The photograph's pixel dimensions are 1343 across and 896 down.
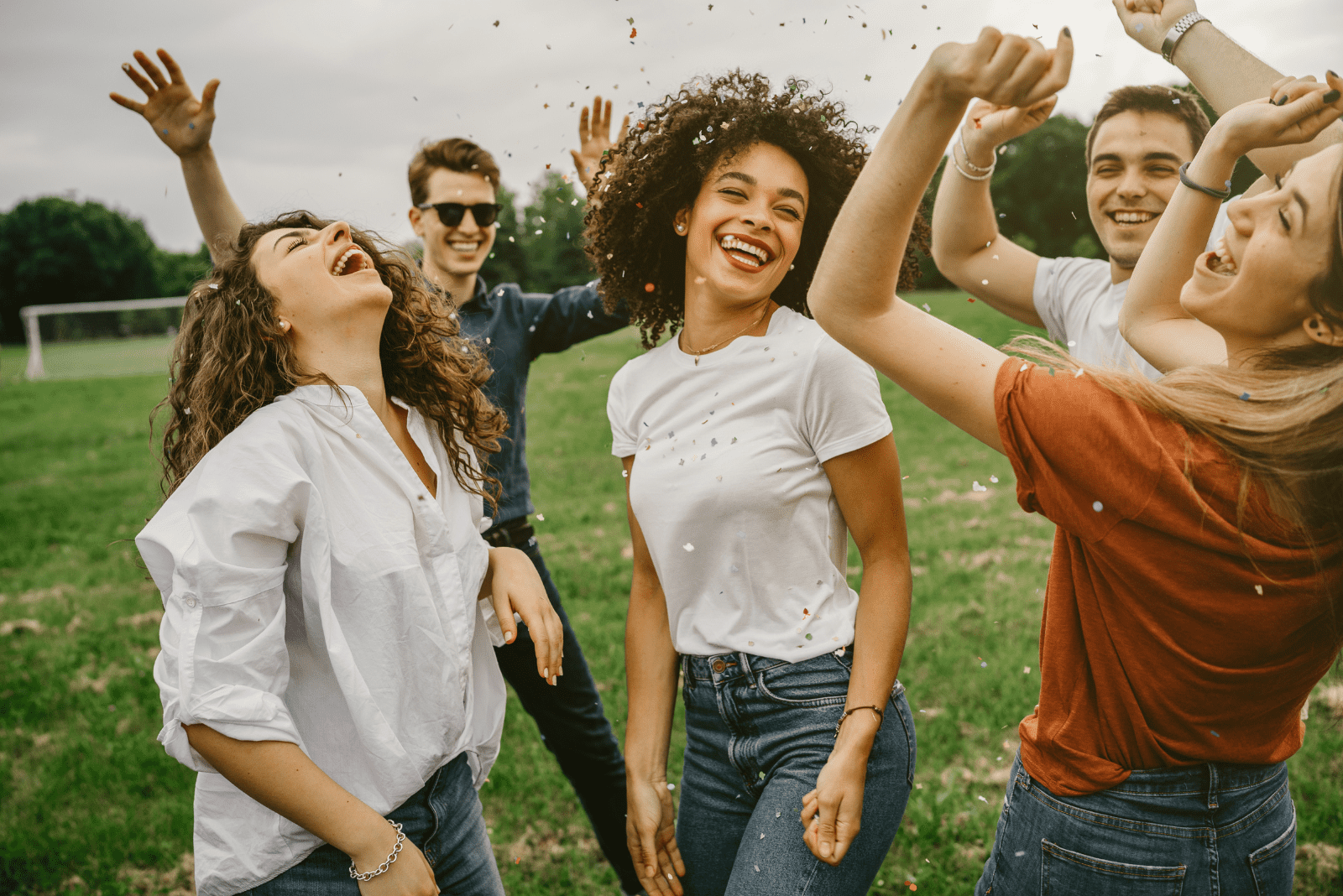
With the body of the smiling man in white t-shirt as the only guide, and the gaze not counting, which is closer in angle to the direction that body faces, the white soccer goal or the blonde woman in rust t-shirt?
the blonde woman in rust t-shirt

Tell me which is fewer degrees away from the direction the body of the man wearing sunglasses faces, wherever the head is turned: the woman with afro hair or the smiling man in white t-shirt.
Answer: the woman with afro hair

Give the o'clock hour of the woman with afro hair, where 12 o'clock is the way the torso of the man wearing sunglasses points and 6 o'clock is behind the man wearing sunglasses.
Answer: The woman with afro hair is roughly at 12 o'clock from the man wearing sunglasses.

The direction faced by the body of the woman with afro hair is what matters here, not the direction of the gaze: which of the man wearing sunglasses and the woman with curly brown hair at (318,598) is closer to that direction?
the woman with curly brown hair

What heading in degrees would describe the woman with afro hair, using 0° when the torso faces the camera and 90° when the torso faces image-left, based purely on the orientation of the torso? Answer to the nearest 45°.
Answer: approximately 45°

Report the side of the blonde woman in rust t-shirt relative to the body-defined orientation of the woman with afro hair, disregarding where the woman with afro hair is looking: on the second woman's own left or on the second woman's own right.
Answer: on the second woman's own left

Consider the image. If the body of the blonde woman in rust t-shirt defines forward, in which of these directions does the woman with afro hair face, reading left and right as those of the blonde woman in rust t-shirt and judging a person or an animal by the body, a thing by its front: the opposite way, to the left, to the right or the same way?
to the left

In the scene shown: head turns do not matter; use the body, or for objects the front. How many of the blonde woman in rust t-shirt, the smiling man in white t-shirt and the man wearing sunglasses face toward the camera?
2

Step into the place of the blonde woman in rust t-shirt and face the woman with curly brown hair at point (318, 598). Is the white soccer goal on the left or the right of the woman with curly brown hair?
right

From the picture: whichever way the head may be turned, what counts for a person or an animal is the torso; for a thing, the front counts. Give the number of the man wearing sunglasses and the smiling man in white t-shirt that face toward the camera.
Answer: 2
